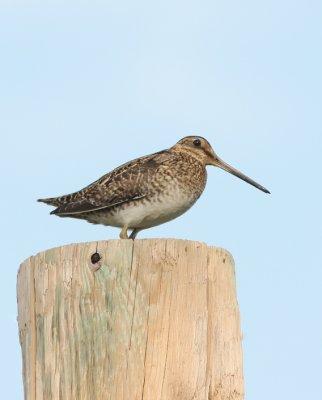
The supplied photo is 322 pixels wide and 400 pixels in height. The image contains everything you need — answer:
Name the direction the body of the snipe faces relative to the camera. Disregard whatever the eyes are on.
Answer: to the viewer's right
